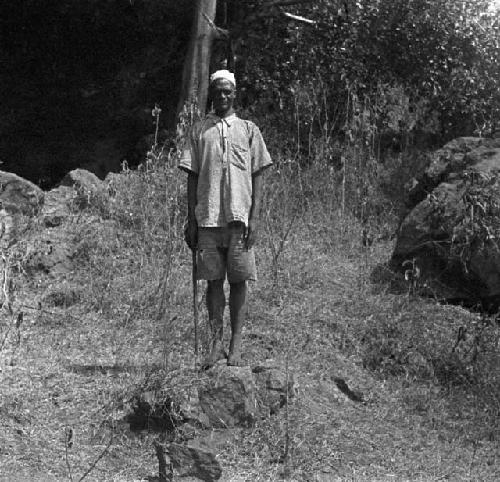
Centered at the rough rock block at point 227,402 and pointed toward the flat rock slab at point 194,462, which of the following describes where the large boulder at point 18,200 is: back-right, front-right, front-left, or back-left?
back-right

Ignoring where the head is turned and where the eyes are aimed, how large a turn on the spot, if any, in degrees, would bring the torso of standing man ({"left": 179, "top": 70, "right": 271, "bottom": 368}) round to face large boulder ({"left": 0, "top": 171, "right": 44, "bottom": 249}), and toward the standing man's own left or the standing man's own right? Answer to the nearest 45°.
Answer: approximately 135° to the standing man's own right

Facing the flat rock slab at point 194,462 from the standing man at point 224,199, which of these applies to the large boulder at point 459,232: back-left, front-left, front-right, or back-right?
back-left

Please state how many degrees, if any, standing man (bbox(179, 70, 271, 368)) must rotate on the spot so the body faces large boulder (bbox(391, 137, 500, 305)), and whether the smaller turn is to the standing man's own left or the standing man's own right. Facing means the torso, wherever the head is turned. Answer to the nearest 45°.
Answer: approximately 135° to the standing man's own left

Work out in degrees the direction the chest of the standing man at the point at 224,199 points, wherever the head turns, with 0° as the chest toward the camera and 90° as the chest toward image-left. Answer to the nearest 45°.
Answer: approximately 0°
